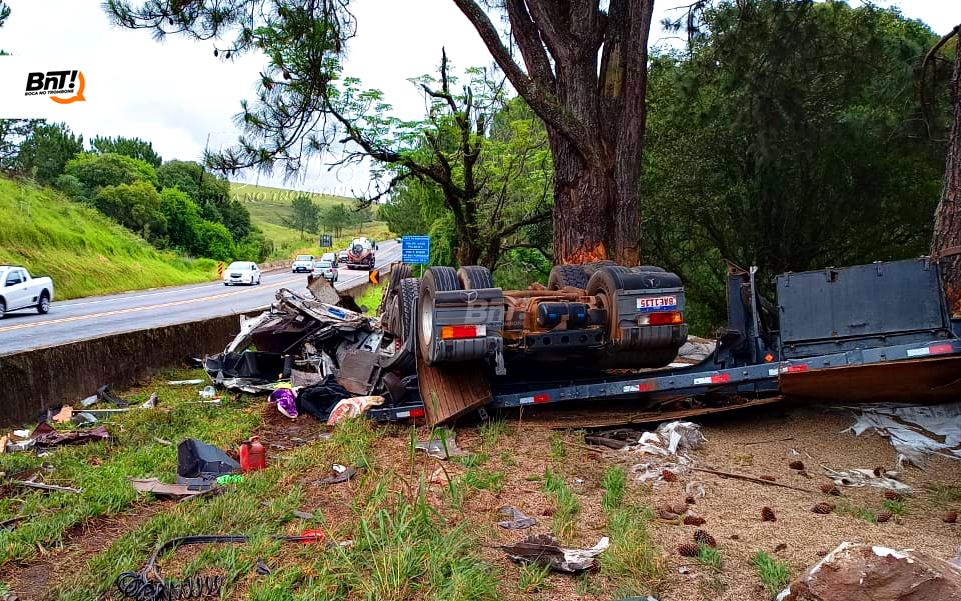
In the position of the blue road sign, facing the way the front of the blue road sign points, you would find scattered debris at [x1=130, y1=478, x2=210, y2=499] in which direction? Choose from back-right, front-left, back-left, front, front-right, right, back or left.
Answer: front

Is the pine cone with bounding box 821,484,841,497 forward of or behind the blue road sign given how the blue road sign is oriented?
forward

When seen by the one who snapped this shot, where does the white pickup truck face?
facing the viewer and to the left of the viewer

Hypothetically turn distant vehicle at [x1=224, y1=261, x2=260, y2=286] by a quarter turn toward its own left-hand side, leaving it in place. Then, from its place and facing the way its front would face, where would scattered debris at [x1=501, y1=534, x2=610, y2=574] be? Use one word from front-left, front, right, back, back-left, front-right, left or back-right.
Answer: front-right

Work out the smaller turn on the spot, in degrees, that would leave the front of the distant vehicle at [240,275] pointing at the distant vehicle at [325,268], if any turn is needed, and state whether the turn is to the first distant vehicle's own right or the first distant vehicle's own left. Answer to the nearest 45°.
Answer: approximately 180°

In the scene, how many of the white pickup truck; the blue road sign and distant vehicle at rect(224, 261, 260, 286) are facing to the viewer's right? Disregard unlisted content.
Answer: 0

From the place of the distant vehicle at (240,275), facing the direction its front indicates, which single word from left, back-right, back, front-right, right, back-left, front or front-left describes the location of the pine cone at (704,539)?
front-left

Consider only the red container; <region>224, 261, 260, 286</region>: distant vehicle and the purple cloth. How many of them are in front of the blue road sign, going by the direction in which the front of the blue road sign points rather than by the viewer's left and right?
2

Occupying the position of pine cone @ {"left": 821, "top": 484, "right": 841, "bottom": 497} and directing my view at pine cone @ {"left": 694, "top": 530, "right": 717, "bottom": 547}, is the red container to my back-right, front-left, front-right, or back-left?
front-right

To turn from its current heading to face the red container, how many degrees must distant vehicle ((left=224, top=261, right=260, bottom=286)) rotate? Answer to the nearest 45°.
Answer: approximately 45° to its left

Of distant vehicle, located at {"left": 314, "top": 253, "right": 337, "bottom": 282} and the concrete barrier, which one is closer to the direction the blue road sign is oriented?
the concrete barrier

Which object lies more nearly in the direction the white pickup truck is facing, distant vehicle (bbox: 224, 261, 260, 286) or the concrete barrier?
the concrete barrier

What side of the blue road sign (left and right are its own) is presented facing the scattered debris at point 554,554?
front

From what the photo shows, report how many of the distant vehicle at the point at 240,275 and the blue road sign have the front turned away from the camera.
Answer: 0

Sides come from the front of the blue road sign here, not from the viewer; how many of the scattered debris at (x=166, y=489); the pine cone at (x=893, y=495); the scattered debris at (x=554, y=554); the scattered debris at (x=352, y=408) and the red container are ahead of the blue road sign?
5

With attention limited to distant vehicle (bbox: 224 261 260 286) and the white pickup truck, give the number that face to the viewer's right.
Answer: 0

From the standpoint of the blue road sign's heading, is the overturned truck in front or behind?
in front

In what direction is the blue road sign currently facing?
toward the camera
